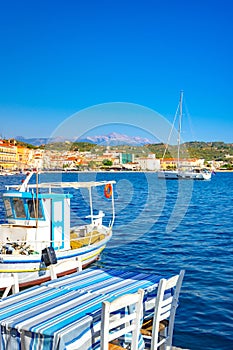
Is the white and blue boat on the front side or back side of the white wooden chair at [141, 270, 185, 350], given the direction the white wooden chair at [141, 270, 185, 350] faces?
on the front side

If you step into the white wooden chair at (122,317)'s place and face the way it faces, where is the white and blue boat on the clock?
The white and blue boat is roughly at 1 o'clock from the white wooden chair.

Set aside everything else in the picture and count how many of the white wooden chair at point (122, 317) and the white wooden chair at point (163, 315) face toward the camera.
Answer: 0

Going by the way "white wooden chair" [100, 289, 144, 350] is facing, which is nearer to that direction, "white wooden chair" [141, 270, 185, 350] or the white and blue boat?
the white and blue boat

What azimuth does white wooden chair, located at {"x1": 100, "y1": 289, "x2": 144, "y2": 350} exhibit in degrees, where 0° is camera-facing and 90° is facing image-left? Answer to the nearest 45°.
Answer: approximately 135°

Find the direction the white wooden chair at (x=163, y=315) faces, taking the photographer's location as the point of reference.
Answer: facing away from the viewer and to the left of the viewer

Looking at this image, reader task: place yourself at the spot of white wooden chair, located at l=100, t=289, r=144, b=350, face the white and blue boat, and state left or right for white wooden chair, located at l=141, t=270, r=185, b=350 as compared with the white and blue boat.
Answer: right
